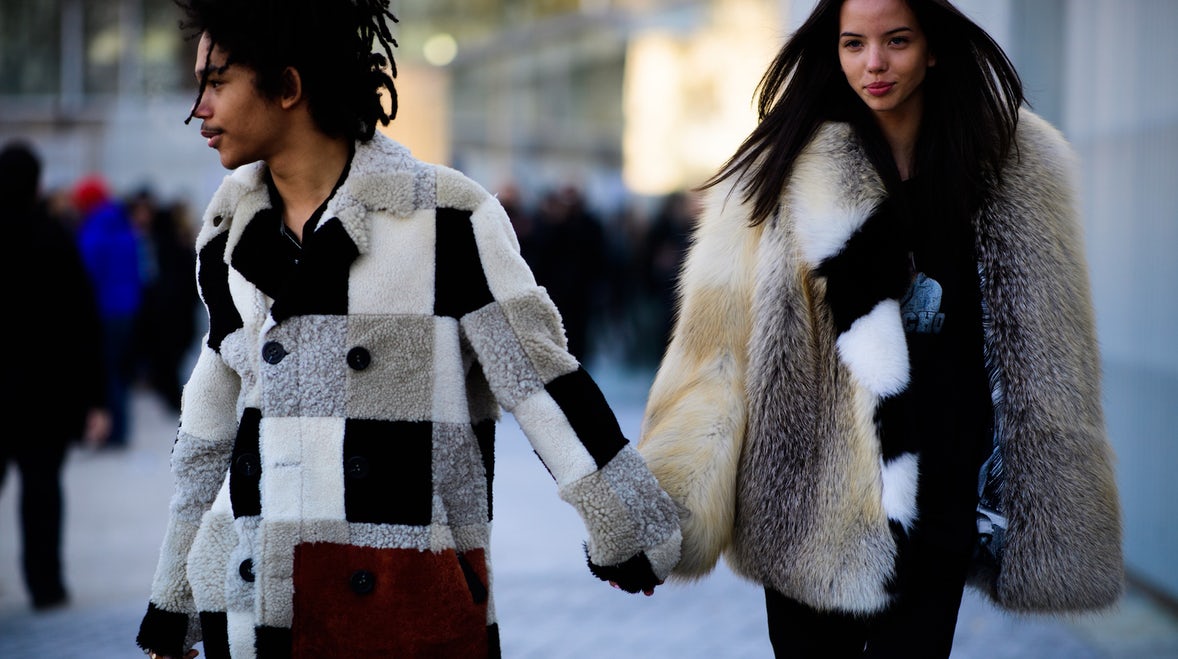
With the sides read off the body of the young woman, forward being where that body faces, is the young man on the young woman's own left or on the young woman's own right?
on the young woman's own right

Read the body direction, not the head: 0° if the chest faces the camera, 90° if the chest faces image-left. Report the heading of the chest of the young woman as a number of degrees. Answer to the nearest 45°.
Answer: approximately 0°

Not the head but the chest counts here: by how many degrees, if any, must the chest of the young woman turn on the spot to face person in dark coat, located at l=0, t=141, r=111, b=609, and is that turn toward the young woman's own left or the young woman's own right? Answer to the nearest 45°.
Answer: approximately 135° to the young woman's own right

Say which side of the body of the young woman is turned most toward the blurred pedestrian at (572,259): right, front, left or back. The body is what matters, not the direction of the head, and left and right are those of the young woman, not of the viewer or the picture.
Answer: back
